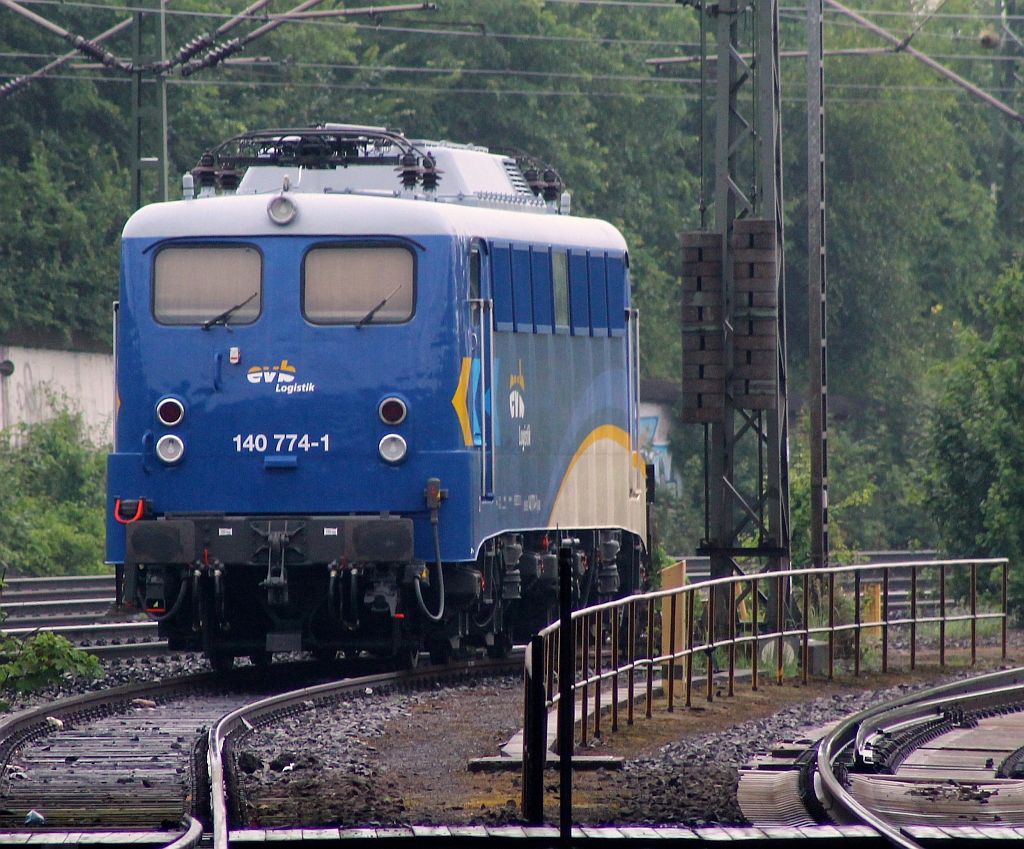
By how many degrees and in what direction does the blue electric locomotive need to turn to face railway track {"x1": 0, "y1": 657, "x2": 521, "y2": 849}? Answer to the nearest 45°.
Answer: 0° — it already faces it

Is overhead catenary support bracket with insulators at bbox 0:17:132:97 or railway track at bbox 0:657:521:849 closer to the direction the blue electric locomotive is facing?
the railway track

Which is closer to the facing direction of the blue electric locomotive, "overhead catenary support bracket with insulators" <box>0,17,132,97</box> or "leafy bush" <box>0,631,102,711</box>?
the leafy bush

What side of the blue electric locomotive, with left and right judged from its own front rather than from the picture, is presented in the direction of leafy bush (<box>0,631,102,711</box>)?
front

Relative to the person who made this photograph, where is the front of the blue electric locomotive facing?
facing the viewer

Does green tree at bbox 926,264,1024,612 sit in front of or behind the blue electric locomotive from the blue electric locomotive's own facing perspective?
behind

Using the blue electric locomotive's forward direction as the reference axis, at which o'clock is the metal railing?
The metal railing is roughly at 11 o'clock from the blue electric locomotive.

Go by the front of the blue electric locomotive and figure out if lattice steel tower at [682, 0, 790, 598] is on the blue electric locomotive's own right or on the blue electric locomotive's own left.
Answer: on the blue electric locomotive's own left

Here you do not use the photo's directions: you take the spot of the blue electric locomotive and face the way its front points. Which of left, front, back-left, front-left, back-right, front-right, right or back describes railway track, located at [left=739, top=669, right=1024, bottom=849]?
front-left

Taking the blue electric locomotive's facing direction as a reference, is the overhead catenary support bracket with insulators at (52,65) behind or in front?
behind

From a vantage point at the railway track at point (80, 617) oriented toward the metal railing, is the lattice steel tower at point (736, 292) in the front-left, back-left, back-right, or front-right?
front-left
